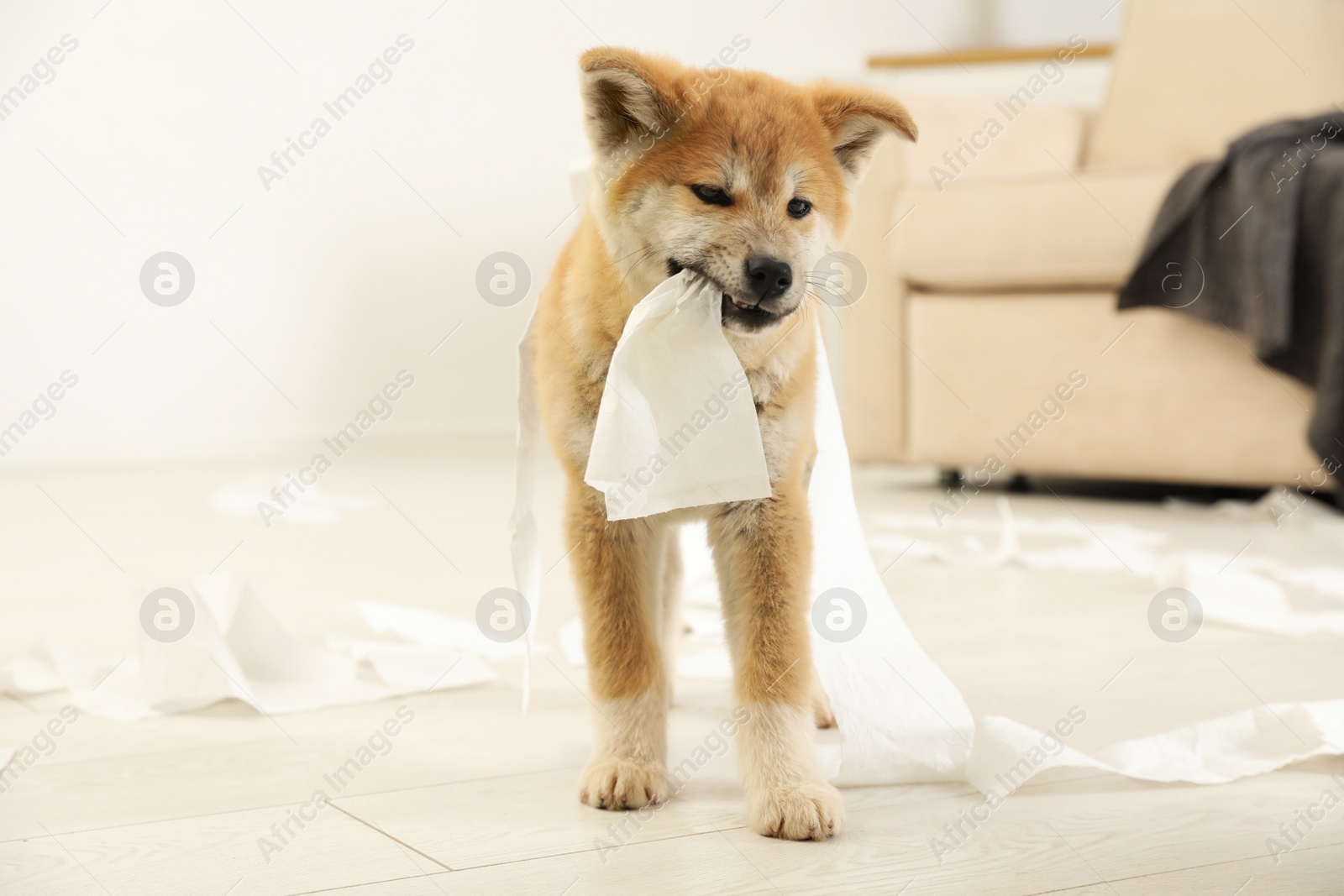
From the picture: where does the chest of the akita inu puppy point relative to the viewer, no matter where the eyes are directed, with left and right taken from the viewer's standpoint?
facing the viewer

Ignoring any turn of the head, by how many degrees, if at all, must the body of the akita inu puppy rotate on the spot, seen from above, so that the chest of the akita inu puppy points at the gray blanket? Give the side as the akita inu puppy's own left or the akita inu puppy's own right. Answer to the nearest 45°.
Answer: approximately 135° to the akita inu puppy's own left

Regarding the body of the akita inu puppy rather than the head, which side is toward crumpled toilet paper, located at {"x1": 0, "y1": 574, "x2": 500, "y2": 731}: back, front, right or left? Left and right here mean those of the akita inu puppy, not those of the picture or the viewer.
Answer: right

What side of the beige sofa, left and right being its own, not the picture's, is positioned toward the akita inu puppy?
front

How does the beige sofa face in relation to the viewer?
toward the camera

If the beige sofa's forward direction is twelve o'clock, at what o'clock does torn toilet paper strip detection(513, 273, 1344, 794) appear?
The torn toilet paper strip is roughly at 12 o'clock from the beige sofa.

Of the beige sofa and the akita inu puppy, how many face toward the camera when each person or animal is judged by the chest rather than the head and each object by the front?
2
